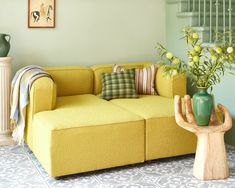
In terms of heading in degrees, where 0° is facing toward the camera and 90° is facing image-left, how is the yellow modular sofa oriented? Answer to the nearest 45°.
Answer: approximately 315°

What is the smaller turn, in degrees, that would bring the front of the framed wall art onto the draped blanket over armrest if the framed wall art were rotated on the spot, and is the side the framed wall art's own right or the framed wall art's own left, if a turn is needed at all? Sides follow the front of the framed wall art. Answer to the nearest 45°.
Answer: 0° — it already faces it

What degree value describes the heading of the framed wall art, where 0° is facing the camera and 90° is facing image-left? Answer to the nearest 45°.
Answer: approximately 0°
